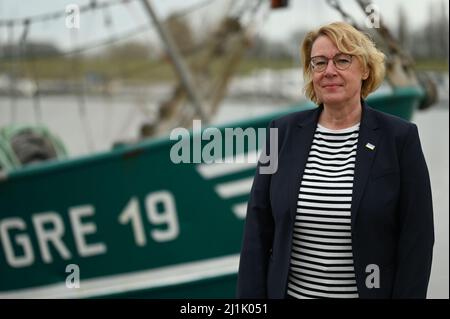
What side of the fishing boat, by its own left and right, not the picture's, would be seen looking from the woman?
right

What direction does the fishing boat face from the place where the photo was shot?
facing to the right of the viewer
